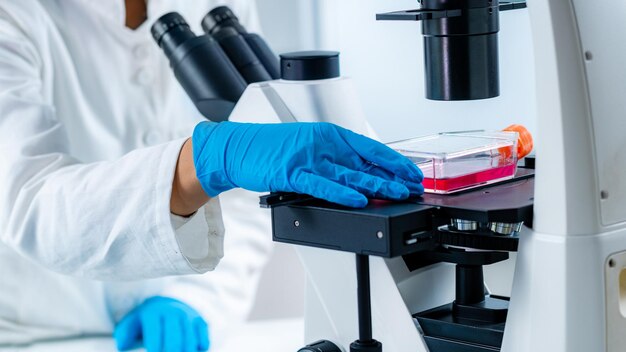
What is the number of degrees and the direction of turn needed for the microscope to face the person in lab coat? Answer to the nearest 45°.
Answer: approximately 45° to its right

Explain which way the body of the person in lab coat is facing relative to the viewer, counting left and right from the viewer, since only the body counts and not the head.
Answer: facing the viewer and to the right of the viewer

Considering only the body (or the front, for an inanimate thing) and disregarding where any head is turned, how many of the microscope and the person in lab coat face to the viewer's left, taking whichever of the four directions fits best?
1

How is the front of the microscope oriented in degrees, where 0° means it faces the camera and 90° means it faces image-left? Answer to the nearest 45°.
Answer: approximately 90°

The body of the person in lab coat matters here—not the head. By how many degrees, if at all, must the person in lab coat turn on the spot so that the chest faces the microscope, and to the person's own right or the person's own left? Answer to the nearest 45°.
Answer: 0° — they already face it
